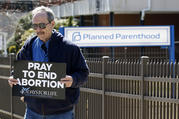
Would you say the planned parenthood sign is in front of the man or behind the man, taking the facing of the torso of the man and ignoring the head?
behind

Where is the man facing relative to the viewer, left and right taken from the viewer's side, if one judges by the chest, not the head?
facing the viewer and to the left of the viewer

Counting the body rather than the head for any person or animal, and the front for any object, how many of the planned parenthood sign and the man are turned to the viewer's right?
0

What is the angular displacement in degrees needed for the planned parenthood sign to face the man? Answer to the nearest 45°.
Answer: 0° — it already faces them

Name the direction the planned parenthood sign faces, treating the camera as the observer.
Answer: facing the viewer
